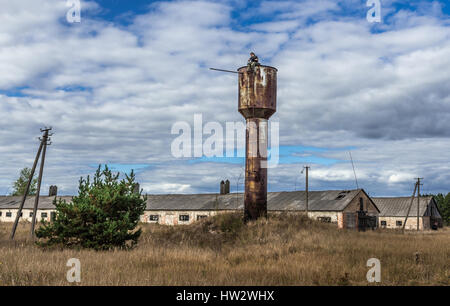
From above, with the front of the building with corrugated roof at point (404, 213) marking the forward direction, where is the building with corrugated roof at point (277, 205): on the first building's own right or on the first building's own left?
on the first building's own right

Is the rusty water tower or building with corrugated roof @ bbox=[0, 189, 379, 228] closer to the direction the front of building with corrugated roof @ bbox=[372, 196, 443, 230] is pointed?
the rusty water tower

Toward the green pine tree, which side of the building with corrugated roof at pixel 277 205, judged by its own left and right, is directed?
right

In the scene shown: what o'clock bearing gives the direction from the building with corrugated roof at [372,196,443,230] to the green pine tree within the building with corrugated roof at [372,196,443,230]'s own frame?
The green pine tree is roughly at 2 o'clock from the building with corrugated roof.

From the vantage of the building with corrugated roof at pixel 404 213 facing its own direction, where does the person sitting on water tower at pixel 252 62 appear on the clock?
The person sitting on water tower is roughly at 2 o'clock from the building with corrugated roof.

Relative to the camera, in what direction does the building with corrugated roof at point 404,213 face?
facing the viewer and to the right of the viewer

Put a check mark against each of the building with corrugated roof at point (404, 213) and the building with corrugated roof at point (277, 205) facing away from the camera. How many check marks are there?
0

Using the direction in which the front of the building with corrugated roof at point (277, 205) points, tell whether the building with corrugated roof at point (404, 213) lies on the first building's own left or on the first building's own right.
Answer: on the first building's own left

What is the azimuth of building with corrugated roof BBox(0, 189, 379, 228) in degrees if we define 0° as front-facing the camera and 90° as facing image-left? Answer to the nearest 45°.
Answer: approximately 315°

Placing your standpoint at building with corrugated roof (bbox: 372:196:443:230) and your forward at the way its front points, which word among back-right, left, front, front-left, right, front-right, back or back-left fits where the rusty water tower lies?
front-right
